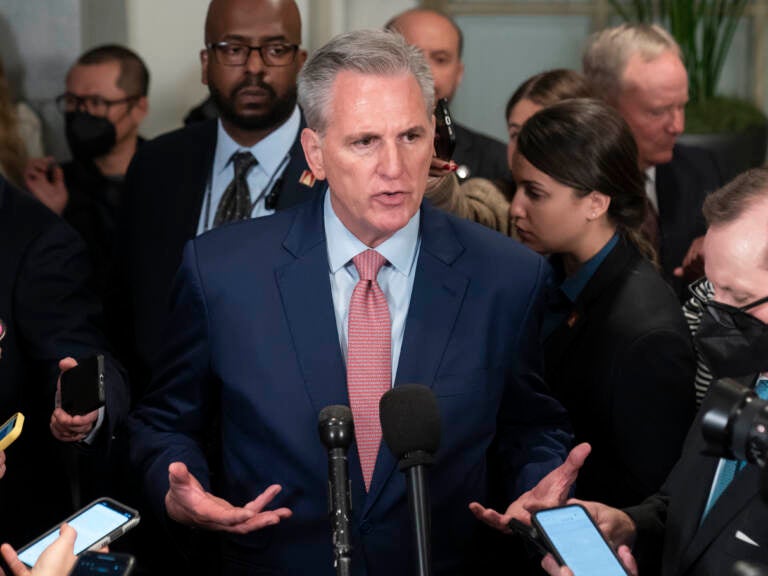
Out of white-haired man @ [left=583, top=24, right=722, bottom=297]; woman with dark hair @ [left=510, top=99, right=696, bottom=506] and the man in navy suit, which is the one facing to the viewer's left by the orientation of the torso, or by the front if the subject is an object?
the woman with dark hair

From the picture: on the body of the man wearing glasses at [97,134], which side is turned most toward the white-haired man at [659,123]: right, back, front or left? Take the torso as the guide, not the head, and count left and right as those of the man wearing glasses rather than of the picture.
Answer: left

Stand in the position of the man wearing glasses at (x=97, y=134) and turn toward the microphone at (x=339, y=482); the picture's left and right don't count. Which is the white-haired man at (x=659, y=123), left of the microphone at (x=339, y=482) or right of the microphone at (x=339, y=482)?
left

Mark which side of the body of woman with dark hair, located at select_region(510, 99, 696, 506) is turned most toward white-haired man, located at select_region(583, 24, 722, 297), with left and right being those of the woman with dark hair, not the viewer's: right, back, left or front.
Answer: right

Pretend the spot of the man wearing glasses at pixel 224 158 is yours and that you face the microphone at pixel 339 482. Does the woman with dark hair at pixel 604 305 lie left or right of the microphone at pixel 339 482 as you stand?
left

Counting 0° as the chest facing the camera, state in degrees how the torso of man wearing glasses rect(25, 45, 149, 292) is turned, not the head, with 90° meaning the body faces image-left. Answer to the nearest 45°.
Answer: approximately 45°

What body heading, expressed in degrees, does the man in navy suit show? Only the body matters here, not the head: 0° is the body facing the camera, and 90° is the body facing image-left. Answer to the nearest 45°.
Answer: approximately 0°

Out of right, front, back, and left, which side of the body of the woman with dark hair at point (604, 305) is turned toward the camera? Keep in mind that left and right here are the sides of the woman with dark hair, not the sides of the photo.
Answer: left

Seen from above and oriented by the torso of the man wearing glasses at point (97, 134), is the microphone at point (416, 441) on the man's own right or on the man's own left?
on the man's own left

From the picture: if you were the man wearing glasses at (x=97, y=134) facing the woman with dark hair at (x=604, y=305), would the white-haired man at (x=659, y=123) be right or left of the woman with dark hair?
left

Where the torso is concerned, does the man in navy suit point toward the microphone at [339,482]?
yes
